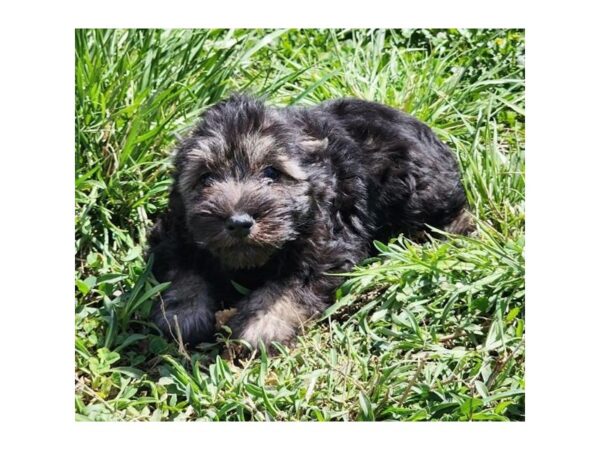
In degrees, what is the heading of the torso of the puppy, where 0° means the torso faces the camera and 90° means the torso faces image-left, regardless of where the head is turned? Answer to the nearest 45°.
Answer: approximately 45°
